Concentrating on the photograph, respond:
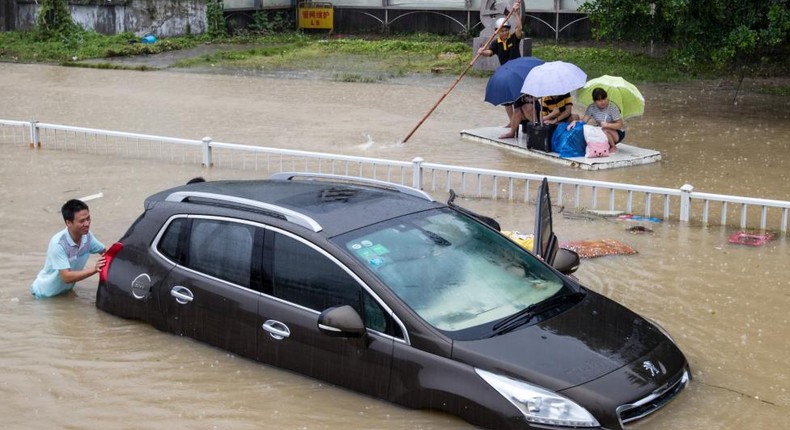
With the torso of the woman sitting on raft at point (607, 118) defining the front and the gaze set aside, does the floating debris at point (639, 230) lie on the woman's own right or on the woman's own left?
on the woman's own left

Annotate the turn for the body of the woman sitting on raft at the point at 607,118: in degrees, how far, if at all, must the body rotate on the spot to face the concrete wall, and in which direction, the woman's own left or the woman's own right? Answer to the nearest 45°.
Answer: approximately 90° to the woman's own right

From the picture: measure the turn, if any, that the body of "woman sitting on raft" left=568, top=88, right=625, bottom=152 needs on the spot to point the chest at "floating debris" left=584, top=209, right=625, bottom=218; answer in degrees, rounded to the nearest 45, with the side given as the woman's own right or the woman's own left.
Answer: approximately 45° to the woman's own left

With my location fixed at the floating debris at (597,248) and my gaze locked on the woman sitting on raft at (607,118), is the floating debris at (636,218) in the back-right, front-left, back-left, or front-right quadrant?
front-right

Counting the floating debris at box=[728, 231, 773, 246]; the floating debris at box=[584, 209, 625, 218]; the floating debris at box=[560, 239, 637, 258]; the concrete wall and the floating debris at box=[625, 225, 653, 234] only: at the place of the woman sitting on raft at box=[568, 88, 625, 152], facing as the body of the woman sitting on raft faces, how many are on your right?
1

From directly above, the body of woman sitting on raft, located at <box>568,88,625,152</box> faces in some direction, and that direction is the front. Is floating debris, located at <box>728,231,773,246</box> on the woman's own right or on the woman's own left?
on the woman's own left

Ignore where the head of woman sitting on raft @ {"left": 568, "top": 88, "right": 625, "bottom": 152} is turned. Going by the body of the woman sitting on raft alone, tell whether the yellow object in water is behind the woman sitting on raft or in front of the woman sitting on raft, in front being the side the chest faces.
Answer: in front

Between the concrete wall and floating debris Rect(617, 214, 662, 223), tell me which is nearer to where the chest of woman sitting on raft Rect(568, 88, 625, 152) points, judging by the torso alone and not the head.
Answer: the floating debris

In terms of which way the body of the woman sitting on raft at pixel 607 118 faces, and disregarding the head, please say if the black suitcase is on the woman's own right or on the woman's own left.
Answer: on the woman's own right

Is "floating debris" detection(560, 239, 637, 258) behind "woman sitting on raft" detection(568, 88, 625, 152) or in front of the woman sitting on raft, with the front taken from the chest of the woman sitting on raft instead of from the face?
in front

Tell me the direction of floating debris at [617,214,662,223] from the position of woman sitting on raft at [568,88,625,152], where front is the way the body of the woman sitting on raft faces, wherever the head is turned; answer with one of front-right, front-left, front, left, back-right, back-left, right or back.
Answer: front-left

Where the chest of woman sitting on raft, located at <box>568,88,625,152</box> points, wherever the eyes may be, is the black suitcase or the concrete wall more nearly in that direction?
the black suitcase

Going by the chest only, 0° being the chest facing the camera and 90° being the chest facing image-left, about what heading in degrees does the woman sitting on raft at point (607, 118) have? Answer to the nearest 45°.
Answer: approximately 45°
